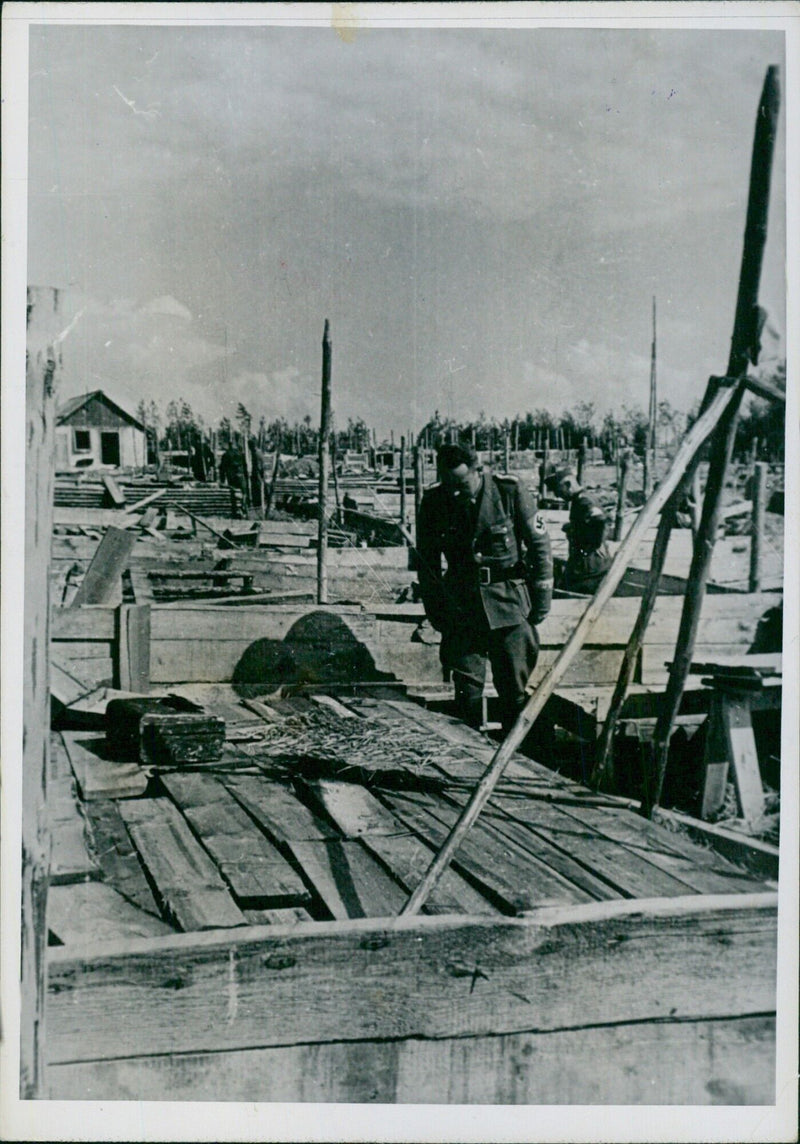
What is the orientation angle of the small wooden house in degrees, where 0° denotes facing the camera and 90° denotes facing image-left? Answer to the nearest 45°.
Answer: approximately 0°

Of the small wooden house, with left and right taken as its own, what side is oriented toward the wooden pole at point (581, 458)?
left

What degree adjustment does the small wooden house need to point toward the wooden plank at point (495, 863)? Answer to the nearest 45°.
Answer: approximately 45° to its left
